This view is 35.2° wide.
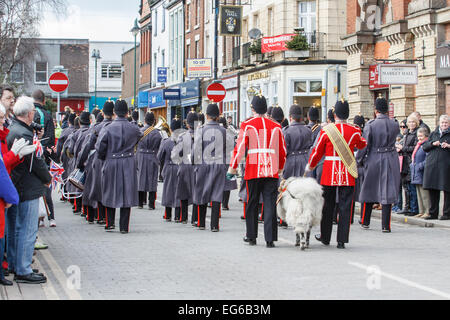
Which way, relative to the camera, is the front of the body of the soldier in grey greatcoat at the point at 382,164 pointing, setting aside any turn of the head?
away from the camera

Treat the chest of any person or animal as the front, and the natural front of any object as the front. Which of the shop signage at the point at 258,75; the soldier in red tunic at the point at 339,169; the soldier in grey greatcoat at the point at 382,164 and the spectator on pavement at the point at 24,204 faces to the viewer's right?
the spectator on pavement

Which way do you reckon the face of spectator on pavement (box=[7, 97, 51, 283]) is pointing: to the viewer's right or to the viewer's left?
to the viewer's right

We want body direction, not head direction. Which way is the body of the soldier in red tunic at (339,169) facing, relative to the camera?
away from the camera

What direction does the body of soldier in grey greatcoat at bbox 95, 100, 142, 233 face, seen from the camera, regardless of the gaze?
away from the camera

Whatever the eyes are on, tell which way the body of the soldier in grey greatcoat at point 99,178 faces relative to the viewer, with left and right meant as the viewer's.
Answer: facing away from the viewer

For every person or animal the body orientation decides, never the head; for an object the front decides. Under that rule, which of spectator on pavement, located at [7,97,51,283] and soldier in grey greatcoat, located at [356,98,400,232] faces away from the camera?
the soldier in grey greatcoat

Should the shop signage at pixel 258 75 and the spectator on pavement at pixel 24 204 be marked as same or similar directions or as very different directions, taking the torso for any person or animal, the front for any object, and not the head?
very different directions

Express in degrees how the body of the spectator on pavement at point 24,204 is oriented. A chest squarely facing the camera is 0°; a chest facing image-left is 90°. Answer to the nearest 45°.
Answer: approximately 270°

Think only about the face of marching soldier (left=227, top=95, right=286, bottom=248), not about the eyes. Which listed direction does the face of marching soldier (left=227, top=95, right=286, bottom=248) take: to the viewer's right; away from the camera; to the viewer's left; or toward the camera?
away from the camera

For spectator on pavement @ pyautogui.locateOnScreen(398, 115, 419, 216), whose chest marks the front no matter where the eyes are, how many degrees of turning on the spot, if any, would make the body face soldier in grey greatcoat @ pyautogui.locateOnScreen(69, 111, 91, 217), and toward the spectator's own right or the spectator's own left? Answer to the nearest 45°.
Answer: approximately 45° to the spectator's own right
